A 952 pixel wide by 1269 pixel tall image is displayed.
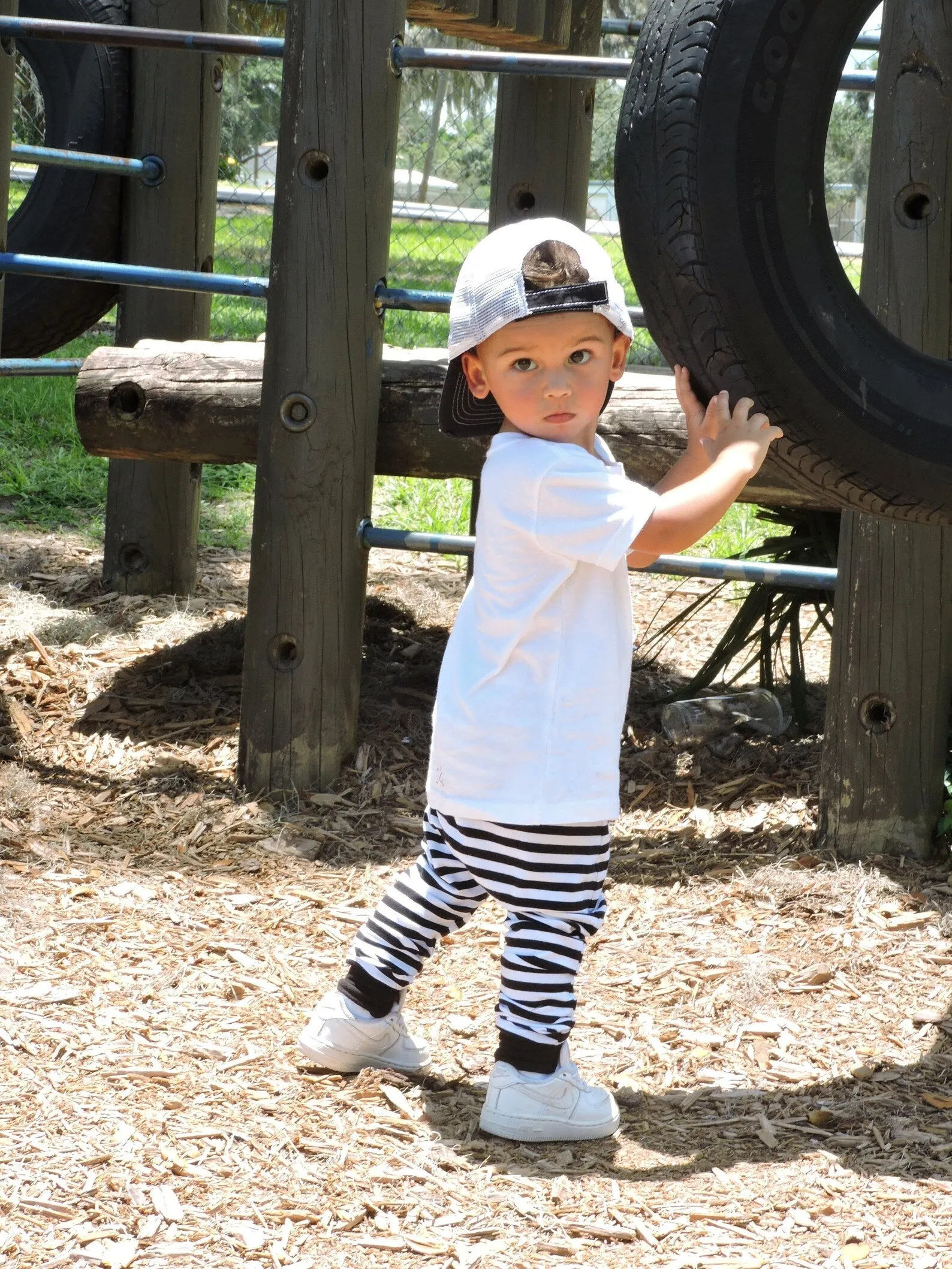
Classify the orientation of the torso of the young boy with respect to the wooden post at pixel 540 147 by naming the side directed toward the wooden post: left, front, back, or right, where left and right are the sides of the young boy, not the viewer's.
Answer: left

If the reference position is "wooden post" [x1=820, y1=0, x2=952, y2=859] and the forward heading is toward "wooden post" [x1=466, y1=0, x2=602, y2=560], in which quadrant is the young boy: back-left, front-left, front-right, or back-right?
back-left

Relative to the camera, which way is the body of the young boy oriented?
to the viewer's right

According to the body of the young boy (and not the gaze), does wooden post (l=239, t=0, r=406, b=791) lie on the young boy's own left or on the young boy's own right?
on the young boy's own left

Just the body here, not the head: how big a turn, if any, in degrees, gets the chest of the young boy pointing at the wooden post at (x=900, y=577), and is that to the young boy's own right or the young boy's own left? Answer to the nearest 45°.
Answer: approximately 45° to the young boy's own left
